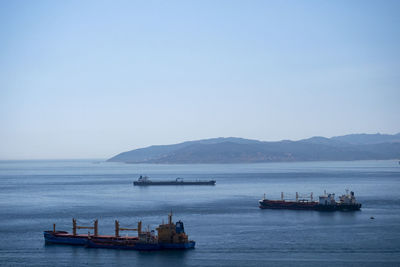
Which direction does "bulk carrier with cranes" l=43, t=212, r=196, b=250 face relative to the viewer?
to the viewer's left
